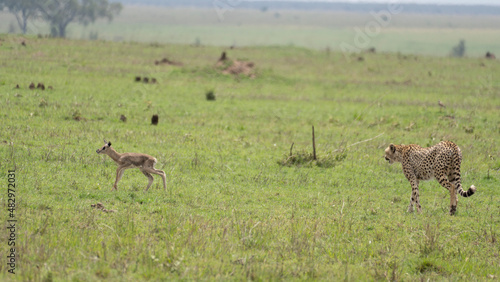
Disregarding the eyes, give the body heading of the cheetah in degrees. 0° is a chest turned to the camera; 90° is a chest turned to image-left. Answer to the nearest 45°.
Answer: approximately 135°
